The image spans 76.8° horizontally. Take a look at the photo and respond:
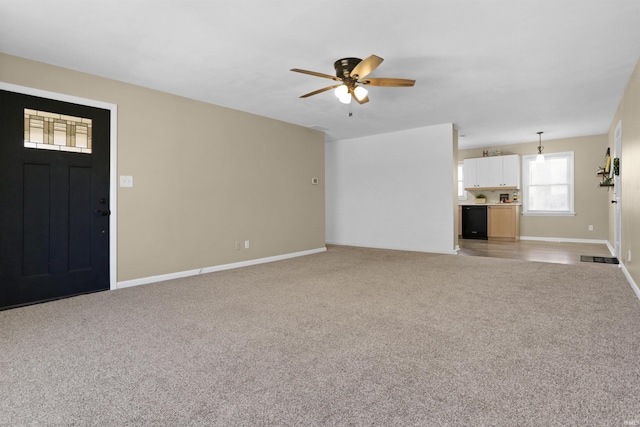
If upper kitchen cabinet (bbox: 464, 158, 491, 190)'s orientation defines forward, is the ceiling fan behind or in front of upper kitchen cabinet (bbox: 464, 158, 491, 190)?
in front

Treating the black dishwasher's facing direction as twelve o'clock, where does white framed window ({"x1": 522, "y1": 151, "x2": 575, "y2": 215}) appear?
The white framed window is roughly at 9 o'clock from the black dishwasher.

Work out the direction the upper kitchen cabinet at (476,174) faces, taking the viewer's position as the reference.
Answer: facing the viewer

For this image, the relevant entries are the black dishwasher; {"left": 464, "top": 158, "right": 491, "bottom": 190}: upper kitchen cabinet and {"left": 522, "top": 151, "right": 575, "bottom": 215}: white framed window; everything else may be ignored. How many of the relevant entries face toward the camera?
3

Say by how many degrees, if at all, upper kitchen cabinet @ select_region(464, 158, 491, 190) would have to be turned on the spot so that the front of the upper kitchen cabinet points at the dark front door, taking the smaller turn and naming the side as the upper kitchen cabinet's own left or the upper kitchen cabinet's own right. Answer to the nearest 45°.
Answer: approximately 45° to the upper kitchen cabinet's own right

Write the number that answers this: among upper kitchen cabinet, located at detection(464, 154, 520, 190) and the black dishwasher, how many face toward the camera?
2

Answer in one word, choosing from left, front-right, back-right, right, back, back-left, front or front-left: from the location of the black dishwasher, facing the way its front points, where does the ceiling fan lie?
front

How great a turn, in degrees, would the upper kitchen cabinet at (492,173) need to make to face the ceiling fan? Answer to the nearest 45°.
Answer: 0° — it already faces it

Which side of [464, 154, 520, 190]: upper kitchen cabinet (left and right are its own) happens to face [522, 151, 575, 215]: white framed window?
left

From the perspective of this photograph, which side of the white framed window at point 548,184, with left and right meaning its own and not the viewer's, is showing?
front

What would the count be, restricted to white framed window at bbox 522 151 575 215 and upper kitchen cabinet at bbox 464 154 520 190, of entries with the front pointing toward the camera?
2

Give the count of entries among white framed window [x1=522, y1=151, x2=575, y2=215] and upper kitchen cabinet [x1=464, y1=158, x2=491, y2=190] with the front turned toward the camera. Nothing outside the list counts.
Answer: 2

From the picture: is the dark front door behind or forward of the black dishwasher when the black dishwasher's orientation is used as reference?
forward
